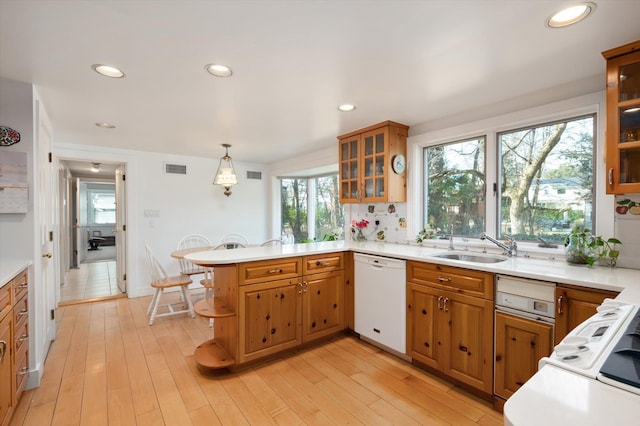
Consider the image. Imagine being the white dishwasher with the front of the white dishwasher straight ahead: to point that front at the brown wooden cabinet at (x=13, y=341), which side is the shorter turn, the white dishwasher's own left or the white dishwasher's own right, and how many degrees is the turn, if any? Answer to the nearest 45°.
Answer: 0° — it already faces it

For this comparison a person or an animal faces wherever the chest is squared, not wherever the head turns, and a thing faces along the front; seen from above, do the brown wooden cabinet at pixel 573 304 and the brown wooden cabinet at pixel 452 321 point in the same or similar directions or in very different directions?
same or similar directions

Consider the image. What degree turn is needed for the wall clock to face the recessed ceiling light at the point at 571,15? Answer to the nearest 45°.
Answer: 0° — it already faces it

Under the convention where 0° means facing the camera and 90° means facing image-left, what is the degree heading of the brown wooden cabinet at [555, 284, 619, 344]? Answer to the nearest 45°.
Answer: approximately 45°

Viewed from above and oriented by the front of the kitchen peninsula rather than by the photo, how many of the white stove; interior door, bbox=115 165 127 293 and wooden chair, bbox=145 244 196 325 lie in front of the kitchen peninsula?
1

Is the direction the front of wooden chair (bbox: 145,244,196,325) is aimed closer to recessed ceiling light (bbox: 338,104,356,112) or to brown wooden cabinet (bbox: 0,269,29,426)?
the recessed ceiling light

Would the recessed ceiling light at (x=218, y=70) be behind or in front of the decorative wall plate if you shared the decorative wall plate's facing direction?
in front

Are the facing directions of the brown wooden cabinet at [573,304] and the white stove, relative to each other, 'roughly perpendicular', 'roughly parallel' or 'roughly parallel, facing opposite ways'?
roughly perpendicular

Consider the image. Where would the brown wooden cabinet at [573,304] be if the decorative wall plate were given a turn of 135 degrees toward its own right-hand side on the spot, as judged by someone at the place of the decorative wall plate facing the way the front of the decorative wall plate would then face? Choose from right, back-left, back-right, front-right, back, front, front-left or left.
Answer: back

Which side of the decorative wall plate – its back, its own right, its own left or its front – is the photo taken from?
front

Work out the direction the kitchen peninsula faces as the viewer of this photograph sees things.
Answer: facing the viewer and to the right of the viewer

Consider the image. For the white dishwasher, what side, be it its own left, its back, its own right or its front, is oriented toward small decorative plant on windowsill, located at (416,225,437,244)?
back

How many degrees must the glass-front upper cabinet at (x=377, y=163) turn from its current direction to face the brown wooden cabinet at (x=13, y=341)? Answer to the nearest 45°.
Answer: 0° — it already faces it
